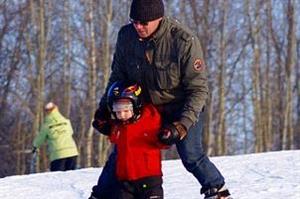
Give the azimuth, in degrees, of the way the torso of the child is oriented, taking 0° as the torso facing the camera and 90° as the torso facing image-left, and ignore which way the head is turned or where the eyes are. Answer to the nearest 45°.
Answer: approximately 45°

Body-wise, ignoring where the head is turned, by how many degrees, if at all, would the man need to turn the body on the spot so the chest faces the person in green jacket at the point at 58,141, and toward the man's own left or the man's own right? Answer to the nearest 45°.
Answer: approximately 135° to the man's own right

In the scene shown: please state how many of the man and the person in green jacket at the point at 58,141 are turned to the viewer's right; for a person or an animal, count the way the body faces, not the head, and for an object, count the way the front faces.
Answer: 0

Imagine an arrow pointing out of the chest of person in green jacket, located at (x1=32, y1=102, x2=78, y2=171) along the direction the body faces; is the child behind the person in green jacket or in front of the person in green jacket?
behind

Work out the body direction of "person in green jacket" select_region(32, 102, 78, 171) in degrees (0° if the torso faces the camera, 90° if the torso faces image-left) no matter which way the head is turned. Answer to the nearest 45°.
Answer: approximately 135°

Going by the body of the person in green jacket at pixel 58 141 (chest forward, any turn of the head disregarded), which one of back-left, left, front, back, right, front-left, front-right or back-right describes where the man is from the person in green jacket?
back-left

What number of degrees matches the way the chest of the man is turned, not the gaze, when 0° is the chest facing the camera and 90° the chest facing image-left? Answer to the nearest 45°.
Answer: approximately 45°

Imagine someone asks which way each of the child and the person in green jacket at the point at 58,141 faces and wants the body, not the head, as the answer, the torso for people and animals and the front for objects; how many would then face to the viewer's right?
0
